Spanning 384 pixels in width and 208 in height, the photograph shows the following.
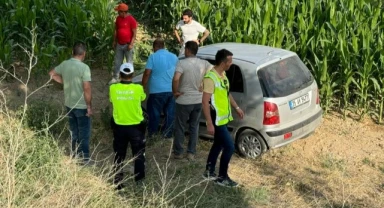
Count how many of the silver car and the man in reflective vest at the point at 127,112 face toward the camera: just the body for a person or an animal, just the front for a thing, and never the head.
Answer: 0

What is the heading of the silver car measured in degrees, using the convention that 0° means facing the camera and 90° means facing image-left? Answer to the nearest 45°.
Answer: approximately 135°

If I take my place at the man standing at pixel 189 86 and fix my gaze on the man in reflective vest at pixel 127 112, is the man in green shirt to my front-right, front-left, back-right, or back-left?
front-right

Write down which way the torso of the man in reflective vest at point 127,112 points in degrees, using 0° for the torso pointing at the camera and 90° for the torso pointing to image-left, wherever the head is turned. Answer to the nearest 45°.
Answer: approximately 180°

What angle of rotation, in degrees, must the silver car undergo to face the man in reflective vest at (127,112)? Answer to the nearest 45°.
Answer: approximately 90° to its left

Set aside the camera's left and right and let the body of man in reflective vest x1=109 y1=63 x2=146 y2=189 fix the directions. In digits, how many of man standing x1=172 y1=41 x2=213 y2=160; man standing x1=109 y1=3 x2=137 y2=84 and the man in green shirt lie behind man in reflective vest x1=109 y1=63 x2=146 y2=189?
0

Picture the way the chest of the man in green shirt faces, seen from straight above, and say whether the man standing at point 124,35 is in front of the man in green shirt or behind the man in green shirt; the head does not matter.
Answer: in front

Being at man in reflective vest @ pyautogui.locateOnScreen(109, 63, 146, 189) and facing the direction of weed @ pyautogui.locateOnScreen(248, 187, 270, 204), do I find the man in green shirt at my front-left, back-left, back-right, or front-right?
back-left

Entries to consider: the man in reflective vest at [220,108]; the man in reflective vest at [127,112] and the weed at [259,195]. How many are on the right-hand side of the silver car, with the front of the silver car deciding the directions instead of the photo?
0

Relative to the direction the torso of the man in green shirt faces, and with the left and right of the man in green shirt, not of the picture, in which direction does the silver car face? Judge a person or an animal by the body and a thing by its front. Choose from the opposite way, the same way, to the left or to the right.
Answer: to the left

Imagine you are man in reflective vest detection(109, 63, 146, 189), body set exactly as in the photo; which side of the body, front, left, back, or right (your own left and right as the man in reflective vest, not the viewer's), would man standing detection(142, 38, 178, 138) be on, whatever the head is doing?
front

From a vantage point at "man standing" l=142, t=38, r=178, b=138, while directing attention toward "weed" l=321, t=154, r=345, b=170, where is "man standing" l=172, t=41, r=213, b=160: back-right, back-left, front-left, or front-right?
front-right

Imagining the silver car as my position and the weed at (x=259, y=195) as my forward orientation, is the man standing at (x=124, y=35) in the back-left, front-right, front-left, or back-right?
back-right

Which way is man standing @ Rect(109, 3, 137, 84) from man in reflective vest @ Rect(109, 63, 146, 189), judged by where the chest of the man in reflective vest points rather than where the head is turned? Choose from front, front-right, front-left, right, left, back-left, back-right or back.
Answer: front

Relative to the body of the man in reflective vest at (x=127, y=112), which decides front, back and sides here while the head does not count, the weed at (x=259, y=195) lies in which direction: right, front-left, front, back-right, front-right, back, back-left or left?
right
